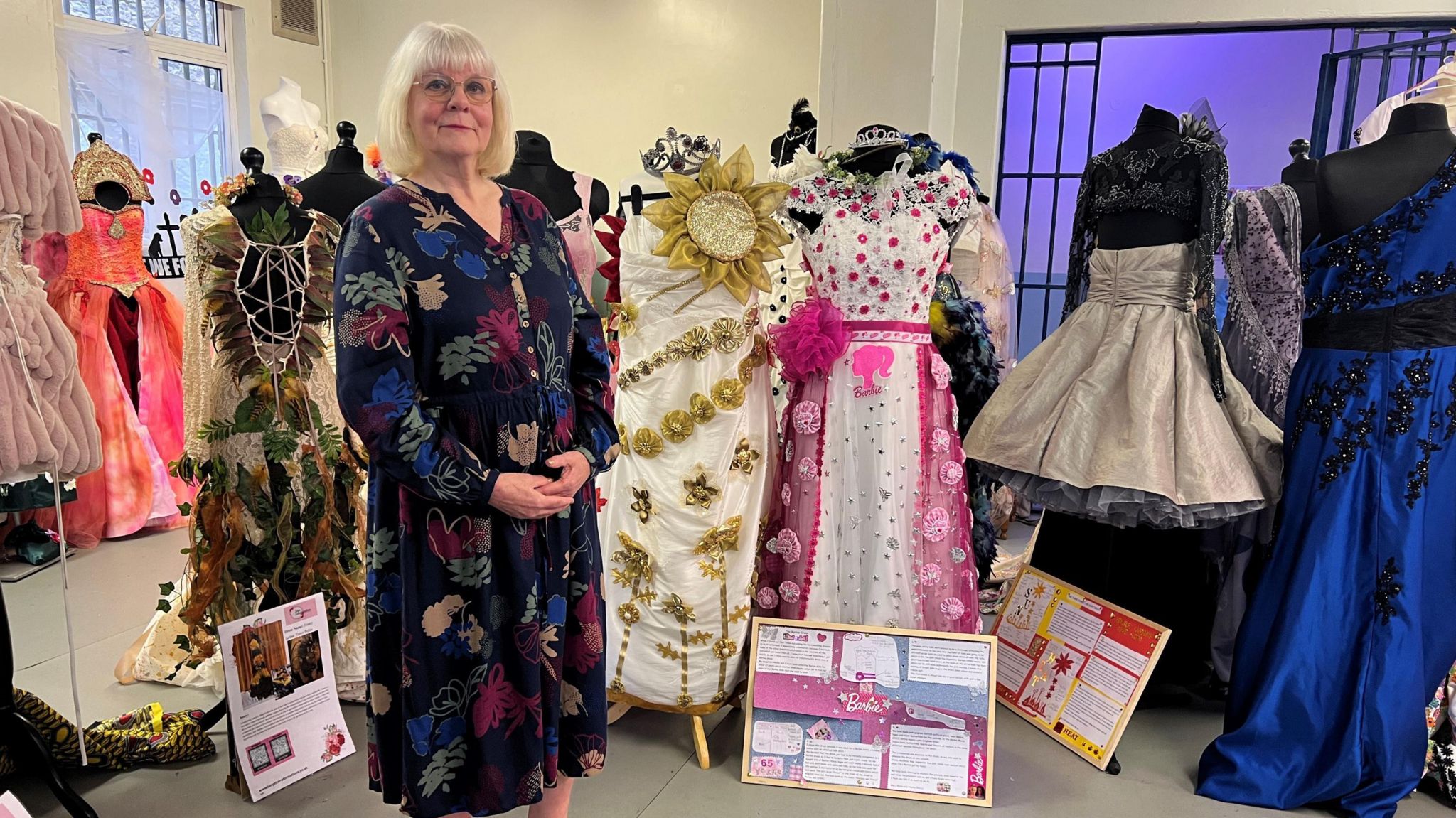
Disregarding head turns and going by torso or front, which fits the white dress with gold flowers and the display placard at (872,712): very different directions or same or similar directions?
same or similar directions

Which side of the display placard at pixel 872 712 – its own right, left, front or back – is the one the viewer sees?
front

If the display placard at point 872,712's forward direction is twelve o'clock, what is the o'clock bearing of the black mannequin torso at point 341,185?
The black mannequin torso is roughly at 3 o'clock from the display placard.

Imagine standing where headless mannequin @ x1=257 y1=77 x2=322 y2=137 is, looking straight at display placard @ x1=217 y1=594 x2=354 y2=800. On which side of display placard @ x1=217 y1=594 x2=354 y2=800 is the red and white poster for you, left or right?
left

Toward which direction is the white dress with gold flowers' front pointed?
toward the camera

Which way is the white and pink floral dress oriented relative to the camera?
toward the camera

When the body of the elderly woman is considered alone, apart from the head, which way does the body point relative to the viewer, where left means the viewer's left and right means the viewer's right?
facing the viewer and to the right of the viewer

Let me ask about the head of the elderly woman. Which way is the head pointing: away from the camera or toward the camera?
toward the camera

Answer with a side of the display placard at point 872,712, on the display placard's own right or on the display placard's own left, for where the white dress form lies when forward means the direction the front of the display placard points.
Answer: on the display placard's own right

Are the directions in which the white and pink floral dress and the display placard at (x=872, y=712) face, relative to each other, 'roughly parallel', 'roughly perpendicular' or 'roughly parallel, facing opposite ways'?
roughly parallel

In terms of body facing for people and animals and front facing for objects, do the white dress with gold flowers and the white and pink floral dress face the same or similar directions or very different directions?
same or similar directions

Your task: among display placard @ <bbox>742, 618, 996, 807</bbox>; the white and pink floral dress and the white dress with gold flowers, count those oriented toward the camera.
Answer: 3

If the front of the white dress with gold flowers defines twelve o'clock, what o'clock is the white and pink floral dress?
The white and pink floral dress is roughly at 9 o'clock from the white dress with gold flowers.

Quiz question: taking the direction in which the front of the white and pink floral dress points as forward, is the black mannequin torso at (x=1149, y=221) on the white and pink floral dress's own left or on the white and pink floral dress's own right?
on the white and pink floral dress's own left
